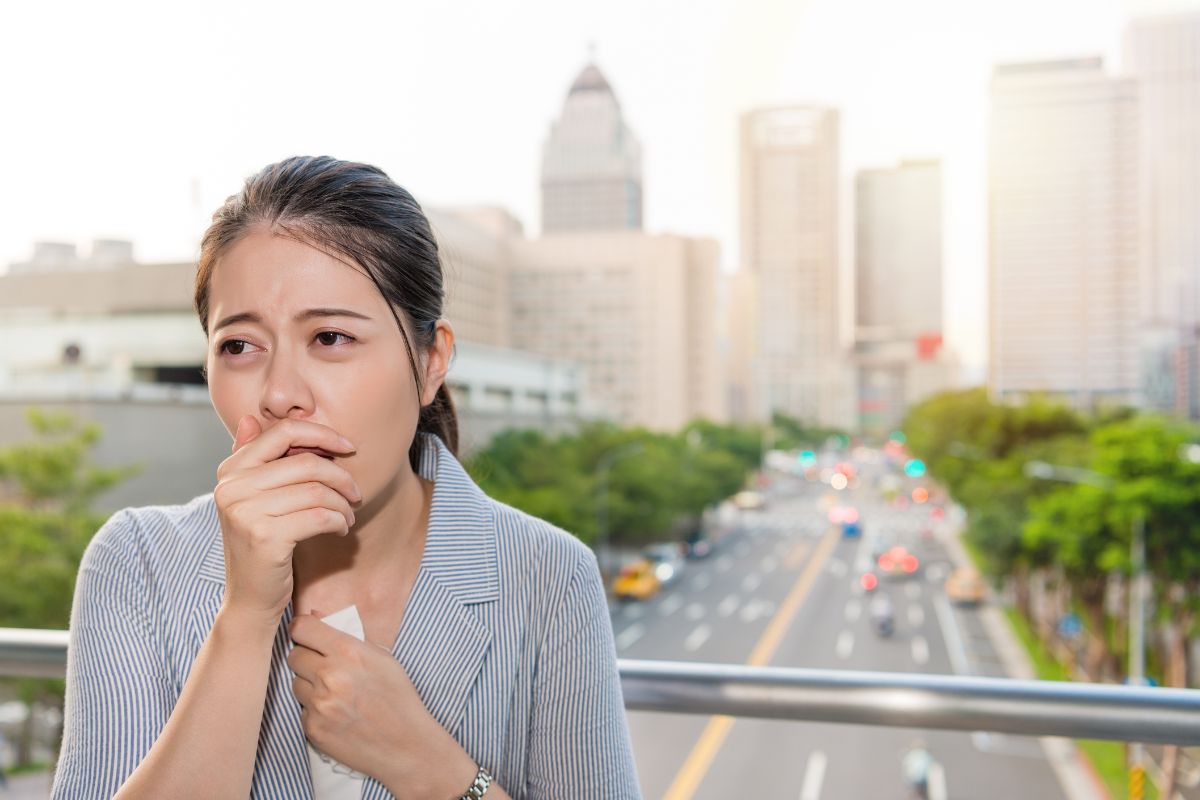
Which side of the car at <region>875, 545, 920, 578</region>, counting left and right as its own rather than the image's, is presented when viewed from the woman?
back

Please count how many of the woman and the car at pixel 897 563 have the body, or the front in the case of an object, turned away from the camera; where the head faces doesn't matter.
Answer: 1

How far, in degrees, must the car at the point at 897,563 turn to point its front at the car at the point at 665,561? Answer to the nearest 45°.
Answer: approximately 135° to its left

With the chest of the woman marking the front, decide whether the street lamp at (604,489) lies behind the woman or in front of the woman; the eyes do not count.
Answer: behind

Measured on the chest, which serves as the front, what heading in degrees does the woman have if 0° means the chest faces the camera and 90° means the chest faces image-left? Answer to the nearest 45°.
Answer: approximately 0°

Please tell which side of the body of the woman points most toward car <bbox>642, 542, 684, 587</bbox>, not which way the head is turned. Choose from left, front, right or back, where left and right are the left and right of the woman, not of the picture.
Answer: back

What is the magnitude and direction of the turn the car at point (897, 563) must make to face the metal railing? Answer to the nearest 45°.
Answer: approximately 180°

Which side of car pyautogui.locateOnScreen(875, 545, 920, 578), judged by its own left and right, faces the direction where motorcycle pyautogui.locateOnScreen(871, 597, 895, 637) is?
back

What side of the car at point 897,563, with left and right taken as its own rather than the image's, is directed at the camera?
back

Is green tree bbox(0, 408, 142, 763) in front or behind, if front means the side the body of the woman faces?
behind
